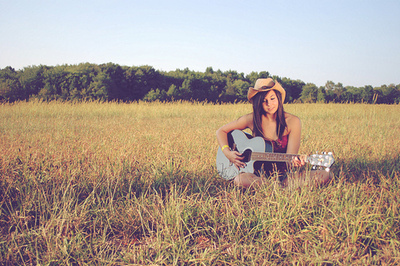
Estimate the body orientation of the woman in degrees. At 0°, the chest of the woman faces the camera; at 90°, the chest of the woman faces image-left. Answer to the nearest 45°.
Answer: approximately 0°
